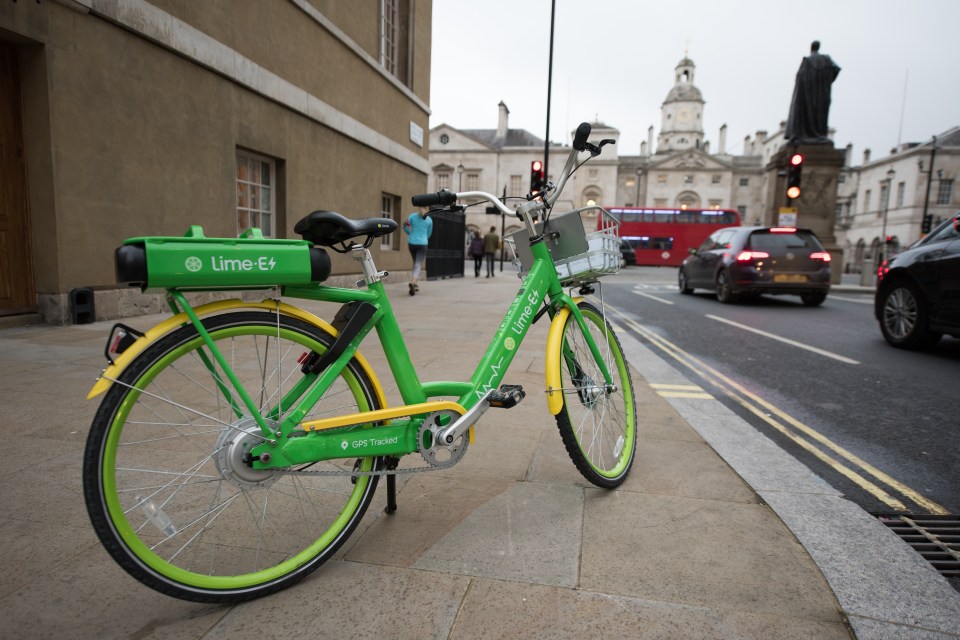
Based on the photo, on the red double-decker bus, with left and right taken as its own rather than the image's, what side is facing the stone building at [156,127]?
left

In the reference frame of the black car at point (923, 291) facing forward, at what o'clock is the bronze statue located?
The bronze statue is roughly at 1 o'clock from the black car.

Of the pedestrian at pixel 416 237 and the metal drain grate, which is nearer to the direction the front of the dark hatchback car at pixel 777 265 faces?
the pedestrian

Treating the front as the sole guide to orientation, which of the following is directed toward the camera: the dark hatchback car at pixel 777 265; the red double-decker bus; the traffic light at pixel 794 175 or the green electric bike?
the traffic light

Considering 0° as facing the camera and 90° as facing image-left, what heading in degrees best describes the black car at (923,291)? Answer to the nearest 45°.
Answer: approximately 135°

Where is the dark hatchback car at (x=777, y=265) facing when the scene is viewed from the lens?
facing away from the viewer and to the left of the viewer

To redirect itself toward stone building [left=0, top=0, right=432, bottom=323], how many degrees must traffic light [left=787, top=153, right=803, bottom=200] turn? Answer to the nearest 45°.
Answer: approximately 45° to its right

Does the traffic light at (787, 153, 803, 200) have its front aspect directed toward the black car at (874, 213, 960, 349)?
yes

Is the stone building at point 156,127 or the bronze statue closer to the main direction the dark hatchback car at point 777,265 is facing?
the bronze statue

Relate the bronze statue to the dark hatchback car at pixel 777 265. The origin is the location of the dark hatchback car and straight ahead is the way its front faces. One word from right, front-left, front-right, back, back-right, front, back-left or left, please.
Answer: front-right

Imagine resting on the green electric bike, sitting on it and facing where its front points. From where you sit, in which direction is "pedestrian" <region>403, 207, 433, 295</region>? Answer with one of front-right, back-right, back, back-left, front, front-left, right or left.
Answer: front-left

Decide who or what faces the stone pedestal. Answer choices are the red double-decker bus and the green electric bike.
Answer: the green electric bike

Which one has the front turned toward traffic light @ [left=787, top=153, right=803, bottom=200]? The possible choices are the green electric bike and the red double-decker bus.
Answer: the green electric bike

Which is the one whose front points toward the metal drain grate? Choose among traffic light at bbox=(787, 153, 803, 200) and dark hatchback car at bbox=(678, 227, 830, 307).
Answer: the traffic light

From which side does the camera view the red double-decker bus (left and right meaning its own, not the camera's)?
left

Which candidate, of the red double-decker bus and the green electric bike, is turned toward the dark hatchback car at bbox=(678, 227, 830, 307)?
the green electric bike

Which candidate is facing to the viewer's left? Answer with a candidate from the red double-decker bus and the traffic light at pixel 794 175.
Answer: the red double-decker bus

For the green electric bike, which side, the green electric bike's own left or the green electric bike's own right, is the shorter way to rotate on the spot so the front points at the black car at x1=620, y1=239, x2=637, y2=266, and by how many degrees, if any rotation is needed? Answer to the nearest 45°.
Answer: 0° — it already faces it
